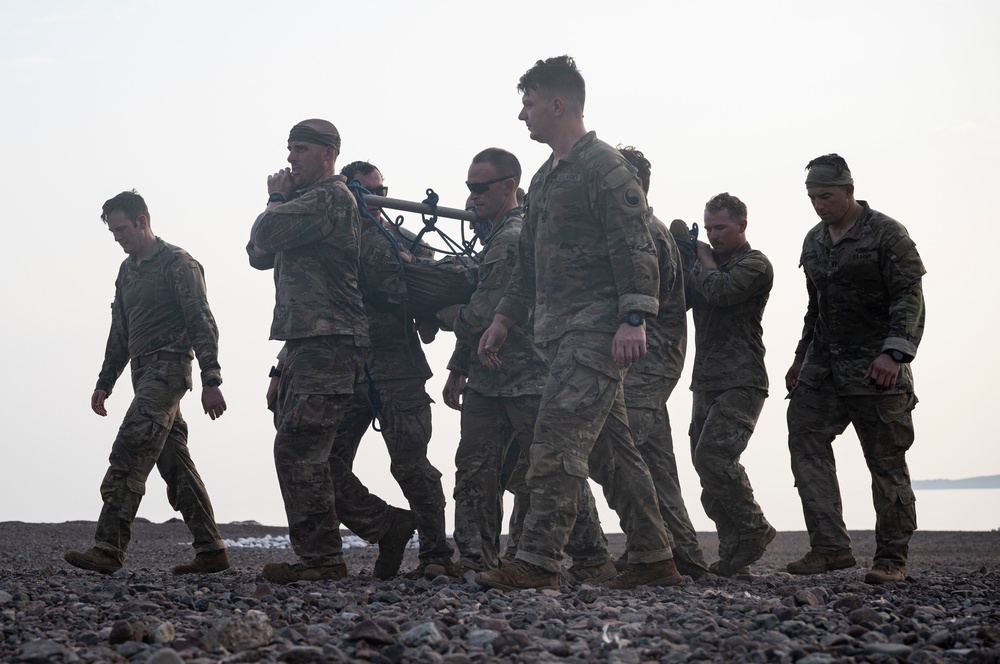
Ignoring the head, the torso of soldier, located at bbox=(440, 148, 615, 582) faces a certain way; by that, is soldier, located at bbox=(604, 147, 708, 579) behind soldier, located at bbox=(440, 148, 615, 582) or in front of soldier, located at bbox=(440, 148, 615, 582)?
behind

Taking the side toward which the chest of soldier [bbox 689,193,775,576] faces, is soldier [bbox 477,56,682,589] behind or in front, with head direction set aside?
in front

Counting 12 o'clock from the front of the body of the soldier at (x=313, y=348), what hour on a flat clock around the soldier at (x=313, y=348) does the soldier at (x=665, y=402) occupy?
the soldier at (x=665, y=402) is roughly at 6 o'clock from the soldier at (x=313, y=348).

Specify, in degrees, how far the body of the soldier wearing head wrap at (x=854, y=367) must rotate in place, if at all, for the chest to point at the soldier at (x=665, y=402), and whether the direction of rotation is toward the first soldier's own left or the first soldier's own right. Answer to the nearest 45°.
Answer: approximately 45° to the first soldier's own right

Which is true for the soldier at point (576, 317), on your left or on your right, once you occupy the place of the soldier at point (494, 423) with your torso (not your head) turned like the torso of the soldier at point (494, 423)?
on your left

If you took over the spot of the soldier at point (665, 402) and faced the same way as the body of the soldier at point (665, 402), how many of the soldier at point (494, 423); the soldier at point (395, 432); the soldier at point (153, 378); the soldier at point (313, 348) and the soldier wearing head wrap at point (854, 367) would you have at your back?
1

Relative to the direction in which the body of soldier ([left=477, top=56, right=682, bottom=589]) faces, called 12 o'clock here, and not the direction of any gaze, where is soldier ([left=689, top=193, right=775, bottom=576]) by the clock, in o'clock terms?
soldier ([left=689, top=193, right=775, bottom=576]) is roughly at 4 o'clock from soldier ([left=477, top=56, right=682, bottom=589]).

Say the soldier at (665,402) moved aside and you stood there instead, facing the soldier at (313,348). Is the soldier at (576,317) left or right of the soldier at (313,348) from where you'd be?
left

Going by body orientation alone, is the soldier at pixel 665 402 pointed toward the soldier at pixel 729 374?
no

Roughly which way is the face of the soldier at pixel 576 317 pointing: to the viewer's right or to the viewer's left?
to the viewer's left

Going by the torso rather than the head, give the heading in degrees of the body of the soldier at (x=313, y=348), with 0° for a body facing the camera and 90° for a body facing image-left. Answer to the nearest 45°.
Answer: approximately 90°

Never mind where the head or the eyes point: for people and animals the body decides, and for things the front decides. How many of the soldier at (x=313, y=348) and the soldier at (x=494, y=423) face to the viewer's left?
2

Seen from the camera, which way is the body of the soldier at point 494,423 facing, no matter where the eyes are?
to the viewer's left

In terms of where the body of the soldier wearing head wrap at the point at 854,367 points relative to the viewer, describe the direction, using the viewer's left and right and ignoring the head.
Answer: facing the viewer and to the left of the viewer

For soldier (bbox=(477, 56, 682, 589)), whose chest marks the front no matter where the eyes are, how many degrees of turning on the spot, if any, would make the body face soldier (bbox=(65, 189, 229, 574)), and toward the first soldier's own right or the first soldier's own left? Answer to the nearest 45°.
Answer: approximately 45° to the first soldier's own right

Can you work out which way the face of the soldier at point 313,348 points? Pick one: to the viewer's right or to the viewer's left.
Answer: to the viewer's left

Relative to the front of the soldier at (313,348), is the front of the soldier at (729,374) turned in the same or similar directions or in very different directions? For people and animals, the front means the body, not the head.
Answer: same or similar directions

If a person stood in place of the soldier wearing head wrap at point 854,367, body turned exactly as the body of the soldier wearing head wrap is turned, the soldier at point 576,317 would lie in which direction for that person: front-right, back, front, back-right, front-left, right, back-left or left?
front

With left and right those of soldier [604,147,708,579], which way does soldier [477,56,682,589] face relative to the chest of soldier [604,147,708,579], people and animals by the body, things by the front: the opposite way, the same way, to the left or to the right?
the same way

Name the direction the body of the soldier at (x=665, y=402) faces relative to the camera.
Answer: to the viewer's left

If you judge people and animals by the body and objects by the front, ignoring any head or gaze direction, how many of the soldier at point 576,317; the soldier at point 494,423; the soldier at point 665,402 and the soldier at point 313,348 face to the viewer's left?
4

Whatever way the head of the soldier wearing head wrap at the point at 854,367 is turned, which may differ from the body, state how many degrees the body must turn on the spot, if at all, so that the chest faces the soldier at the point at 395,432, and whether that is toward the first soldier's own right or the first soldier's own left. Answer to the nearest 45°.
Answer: approximately 45° to the first soldier's own right
